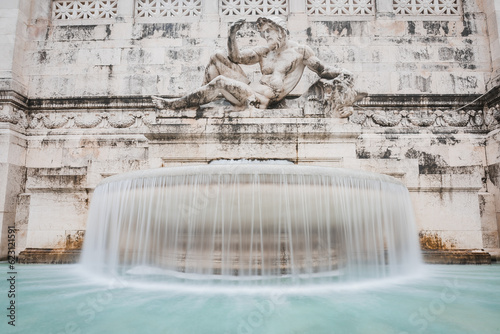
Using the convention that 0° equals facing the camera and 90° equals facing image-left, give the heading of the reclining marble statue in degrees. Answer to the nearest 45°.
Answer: approximately 45°
